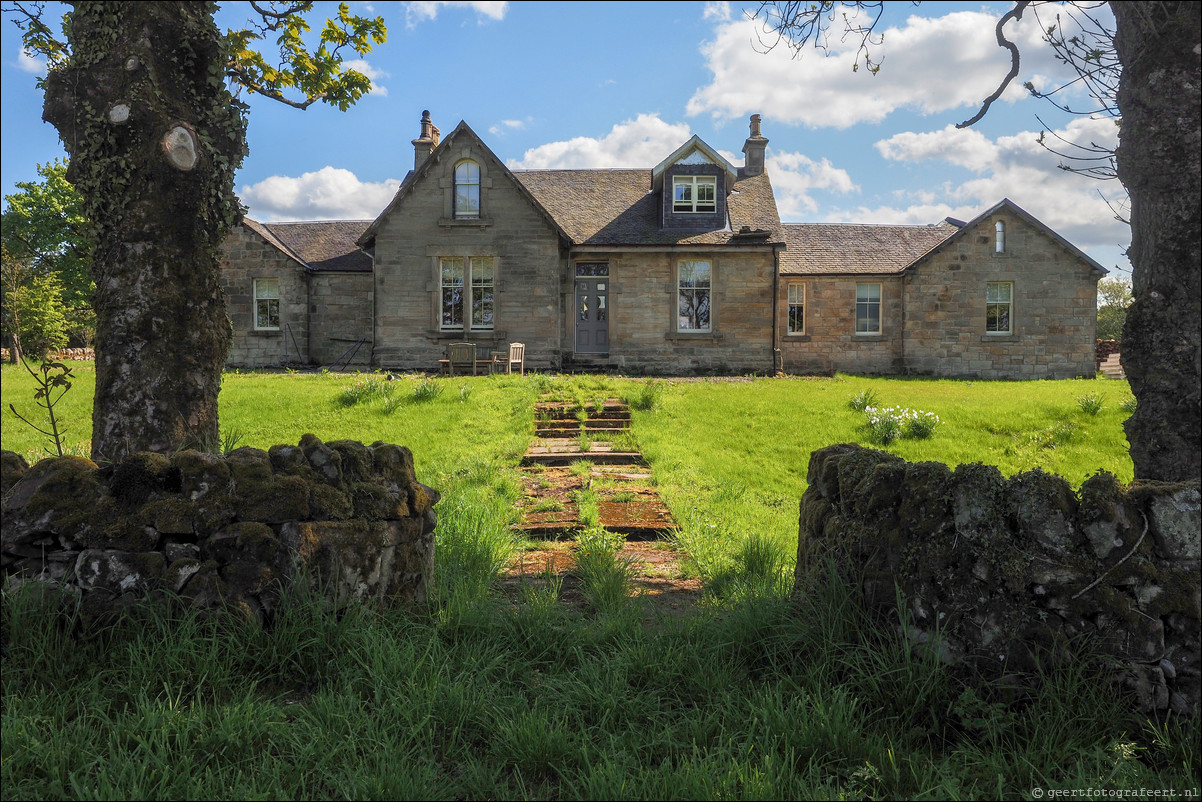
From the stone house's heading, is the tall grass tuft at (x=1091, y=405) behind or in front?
in front

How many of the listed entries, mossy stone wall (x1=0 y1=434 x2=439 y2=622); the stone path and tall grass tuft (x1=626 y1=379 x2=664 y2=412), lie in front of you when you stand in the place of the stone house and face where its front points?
3

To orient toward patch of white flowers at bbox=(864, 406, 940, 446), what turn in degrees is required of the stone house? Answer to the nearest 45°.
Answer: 0° — it already faces it

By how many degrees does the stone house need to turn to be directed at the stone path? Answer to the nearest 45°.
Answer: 0° — it already faces it

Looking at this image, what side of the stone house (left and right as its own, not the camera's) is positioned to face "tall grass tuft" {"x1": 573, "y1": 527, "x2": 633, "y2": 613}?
front

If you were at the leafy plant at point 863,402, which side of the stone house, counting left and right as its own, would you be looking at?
front

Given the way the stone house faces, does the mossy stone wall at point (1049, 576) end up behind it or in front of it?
in front

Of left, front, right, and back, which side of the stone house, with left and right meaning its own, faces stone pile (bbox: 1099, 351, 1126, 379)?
left

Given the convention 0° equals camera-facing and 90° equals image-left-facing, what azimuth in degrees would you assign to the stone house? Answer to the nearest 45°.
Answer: approximately 0°
